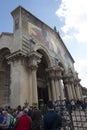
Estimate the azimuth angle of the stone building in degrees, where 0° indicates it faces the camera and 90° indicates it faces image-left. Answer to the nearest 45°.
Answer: approximately 315°

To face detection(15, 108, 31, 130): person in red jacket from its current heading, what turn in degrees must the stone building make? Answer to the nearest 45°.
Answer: approximately 45° to its right
